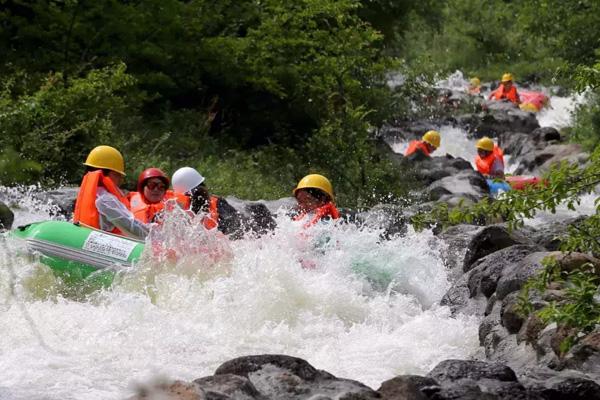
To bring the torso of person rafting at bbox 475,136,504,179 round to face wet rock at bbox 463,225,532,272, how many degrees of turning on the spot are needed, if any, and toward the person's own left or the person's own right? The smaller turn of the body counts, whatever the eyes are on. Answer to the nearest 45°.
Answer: approximately 45° to the person's own left

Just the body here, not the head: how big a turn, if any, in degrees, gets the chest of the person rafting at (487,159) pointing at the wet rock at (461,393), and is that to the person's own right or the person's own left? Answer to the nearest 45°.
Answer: approximately 45° to the person's own left

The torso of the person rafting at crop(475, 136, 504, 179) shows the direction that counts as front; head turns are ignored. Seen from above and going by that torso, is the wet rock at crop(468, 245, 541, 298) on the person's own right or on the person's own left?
on the person's own left

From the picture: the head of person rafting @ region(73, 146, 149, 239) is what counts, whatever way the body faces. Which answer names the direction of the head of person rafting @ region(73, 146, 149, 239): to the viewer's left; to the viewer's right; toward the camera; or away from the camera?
to the viewer's right

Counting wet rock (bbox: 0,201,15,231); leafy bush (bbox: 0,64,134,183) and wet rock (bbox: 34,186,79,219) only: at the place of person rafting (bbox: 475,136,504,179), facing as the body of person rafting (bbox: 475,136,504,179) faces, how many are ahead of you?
3

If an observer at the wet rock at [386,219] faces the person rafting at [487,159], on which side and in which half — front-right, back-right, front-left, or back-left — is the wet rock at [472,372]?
back-right

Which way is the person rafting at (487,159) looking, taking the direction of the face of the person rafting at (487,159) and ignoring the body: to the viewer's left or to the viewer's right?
to the viewer's left

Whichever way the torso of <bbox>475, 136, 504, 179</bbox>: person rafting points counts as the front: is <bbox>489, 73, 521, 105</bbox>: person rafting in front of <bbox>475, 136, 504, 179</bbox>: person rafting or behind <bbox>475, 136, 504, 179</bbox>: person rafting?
behind

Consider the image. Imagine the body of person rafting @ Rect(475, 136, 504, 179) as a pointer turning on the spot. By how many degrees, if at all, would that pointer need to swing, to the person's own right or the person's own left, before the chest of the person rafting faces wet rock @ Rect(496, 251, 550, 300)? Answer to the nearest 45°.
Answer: approximately 45° to the person's own left

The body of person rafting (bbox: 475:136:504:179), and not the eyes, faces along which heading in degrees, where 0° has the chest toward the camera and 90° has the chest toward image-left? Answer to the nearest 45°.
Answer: approximately 45°

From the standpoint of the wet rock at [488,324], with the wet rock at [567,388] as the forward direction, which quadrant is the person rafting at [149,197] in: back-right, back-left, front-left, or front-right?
back-right
